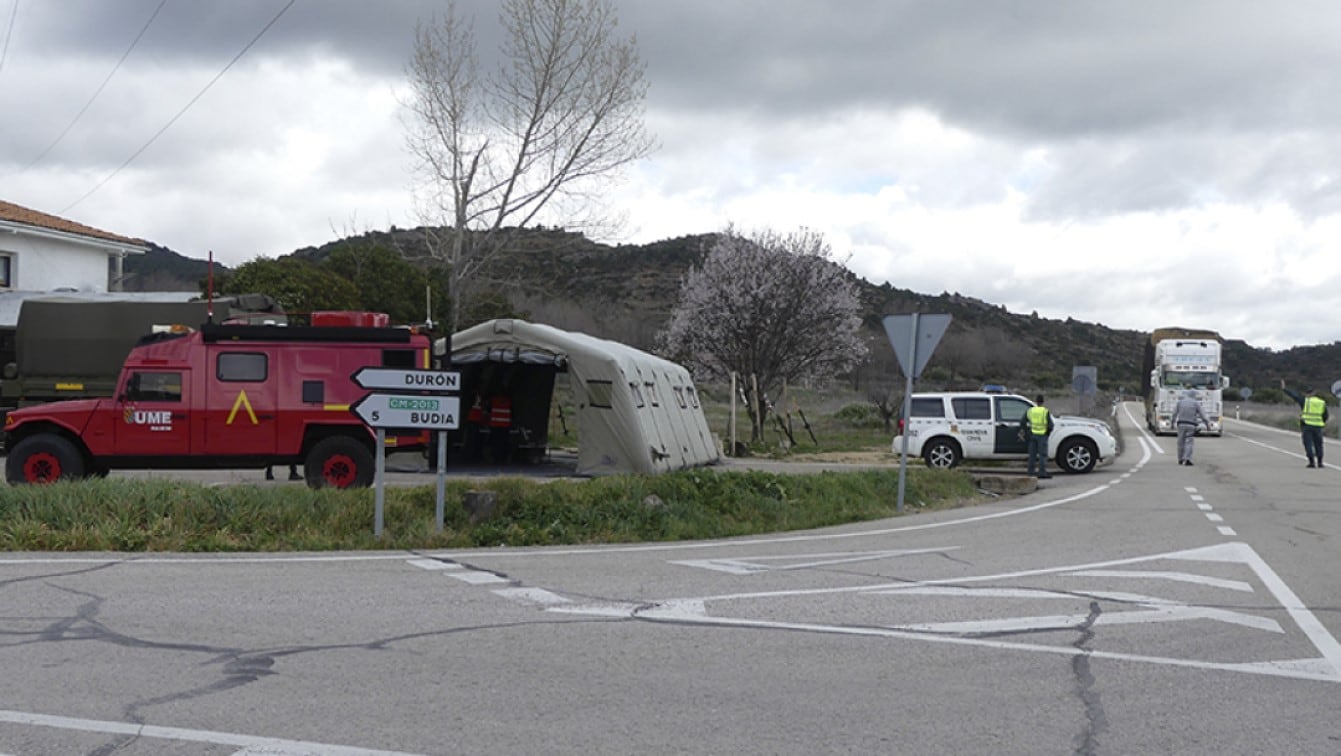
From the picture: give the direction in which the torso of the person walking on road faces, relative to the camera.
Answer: away from the camera

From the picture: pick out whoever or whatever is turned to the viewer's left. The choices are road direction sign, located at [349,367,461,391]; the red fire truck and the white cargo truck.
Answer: the red fire truck

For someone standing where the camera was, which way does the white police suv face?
facing to the right of the viewer

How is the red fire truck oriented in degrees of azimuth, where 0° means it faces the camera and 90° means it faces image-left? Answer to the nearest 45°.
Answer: approximately 90°

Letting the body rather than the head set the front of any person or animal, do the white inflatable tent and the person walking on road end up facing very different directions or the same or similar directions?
very different directions

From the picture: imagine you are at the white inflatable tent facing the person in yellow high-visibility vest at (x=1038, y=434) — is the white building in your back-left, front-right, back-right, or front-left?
back-left
